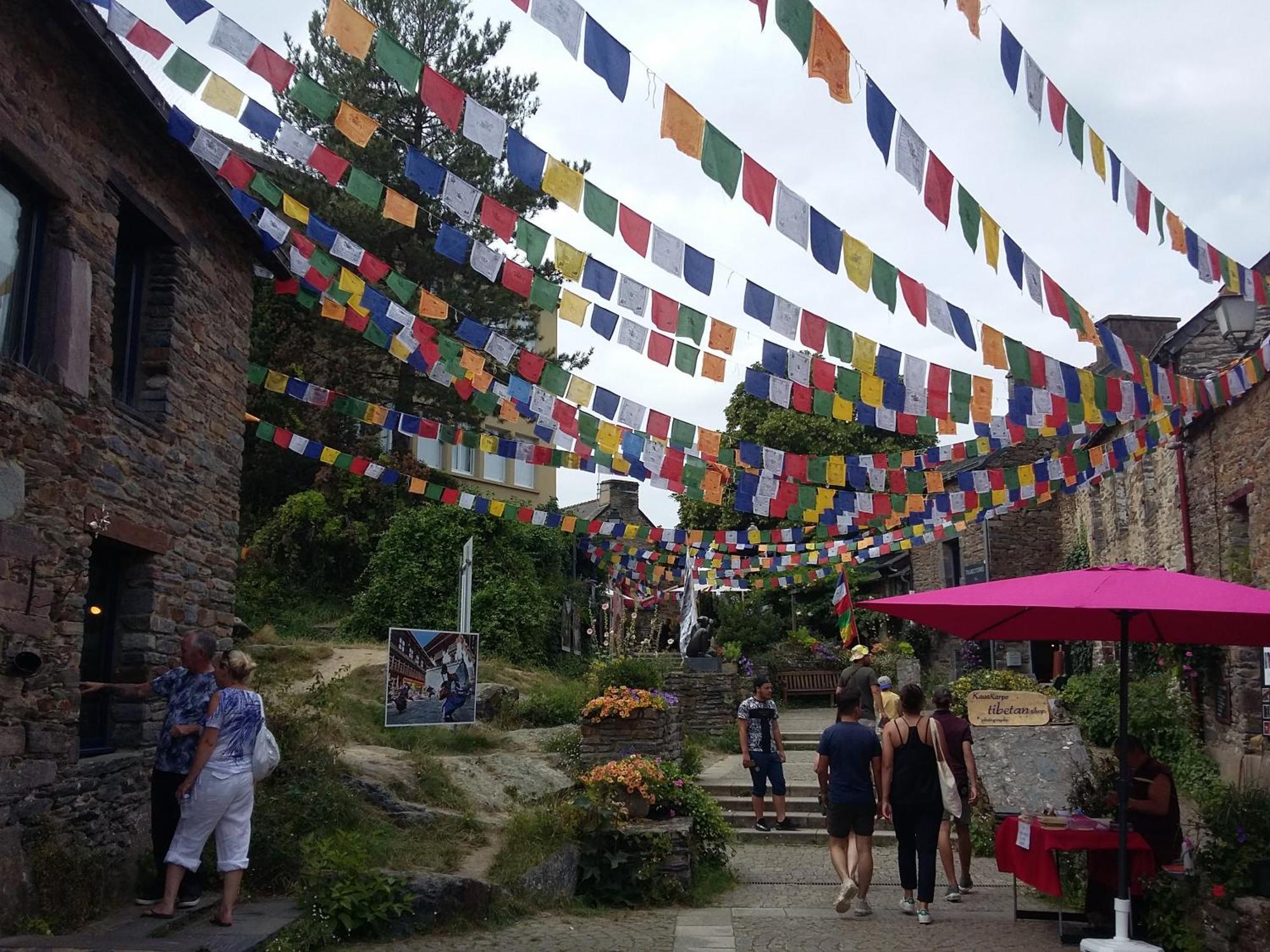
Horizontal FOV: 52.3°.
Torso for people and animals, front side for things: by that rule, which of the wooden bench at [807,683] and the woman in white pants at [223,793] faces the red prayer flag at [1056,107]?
the wooden bench

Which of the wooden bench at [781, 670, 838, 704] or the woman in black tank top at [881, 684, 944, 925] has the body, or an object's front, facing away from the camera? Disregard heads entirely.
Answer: the woman in black tank top

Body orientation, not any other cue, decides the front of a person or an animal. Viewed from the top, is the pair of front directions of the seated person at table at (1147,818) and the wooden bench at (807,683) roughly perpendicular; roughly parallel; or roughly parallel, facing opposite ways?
roughly perpendicular

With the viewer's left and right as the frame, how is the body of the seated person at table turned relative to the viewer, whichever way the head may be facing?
facing to the left of the viewer

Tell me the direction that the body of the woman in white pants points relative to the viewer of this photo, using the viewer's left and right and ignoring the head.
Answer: facing away from the viewer and to the left of the viewer

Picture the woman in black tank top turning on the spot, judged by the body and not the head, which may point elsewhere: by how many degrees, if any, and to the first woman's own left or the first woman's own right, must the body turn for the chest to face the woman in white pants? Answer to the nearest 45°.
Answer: approximately 135° to the first woman's own left

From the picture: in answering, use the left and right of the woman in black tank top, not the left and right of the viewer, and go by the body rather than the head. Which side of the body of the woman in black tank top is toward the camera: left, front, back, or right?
back

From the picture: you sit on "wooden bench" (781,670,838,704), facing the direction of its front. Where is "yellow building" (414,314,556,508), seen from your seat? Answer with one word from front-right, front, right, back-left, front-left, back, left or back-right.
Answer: right

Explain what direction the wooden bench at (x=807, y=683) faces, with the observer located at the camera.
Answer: facing the viewer

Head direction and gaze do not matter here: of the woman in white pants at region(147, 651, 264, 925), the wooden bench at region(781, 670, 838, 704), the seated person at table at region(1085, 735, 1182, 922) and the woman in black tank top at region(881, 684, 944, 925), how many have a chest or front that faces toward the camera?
1

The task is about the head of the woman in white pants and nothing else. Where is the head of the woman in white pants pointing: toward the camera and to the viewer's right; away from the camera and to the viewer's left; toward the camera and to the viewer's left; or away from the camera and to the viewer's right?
away from the camera and to the viewer's left

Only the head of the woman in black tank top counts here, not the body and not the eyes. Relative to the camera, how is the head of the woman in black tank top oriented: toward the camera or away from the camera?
away from the camera
